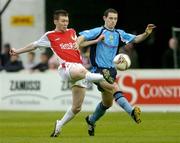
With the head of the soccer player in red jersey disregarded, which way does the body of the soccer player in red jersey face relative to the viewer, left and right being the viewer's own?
facing the viewer and to the right of the viewer

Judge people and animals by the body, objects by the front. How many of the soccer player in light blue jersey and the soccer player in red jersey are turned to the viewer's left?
0

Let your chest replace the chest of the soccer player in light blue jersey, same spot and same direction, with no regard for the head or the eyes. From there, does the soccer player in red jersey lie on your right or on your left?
on your right

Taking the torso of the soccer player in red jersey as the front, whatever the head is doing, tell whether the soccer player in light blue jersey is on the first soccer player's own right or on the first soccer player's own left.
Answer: on the first soccer player's own left
